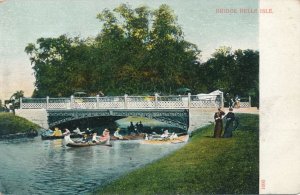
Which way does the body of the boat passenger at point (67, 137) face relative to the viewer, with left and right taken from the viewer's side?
facing to the right of the viewer

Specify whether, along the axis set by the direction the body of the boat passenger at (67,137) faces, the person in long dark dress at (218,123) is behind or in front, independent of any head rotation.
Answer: in front
